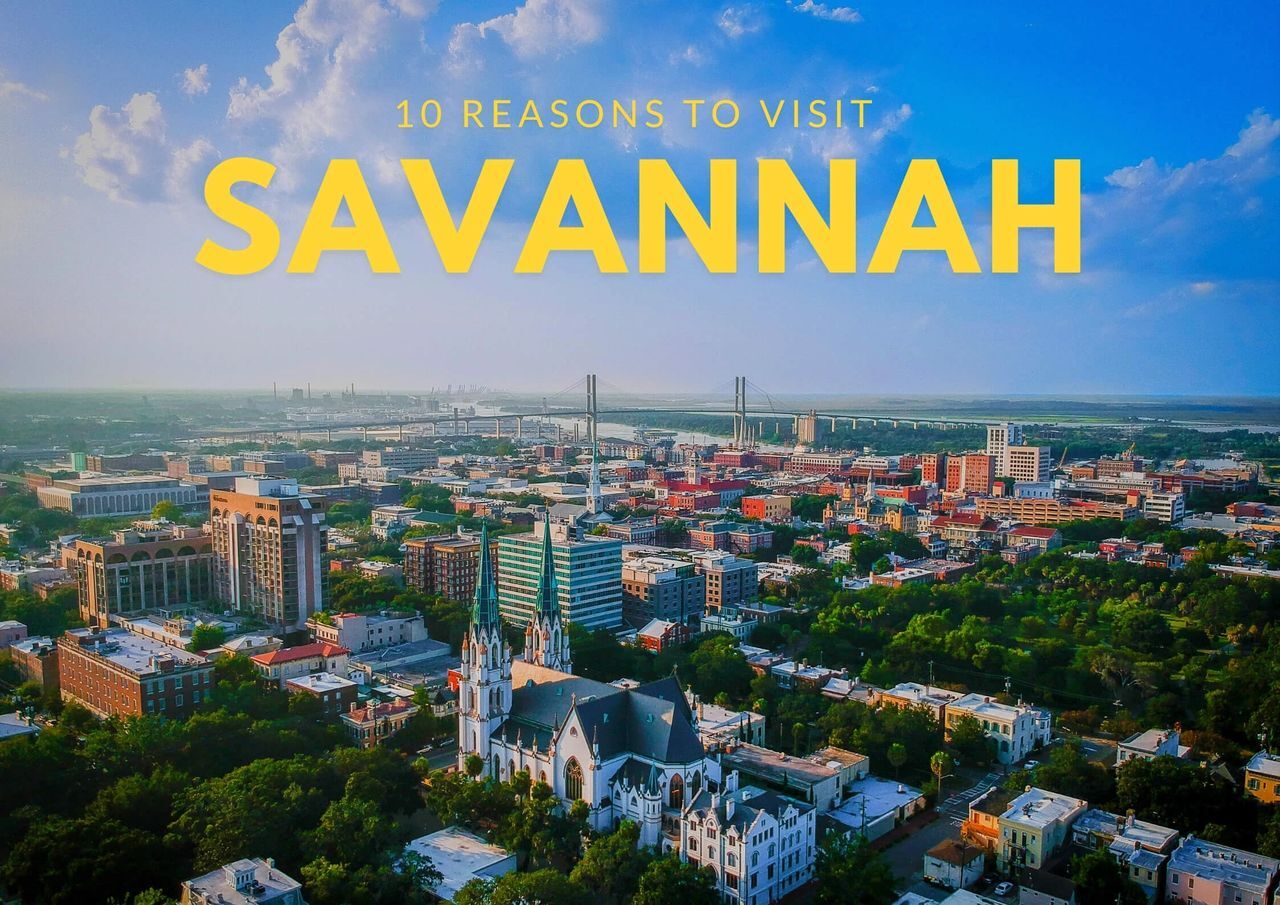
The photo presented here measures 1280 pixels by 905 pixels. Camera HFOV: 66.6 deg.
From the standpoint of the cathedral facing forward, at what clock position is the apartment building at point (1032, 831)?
The apartment building is roughly at 5 o'clock from the cathedral.

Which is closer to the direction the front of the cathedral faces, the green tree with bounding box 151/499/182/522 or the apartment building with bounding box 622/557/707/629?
the green tree

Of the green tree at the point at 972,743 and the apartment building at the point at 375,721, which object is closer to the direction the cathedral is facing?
the apartment building

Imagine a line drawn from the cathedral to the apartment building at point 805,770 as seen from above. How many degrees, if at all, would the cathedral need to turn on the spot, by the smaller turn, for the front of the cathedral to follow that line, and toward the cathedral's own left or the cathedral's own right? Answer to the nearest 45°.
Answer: approximately 135° to the cathedral's own right

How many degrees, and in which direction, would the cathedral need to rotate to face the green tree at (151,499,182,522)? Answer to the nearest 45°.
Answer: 0° — it already faces it

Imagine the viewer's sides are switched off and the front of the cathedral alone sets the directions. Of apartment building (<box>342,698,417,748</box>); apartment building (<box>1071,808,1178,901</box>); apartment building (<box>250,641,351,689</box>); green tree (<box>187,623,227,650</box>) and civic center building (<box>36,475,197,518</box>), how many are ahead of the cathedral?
4

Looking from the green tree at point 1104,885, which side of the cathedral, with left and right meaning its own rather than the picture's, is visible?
back

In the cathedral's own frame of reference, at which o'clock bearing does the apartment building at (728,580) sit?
The apartment building is roughly at 2 o'clock from the cathedral.

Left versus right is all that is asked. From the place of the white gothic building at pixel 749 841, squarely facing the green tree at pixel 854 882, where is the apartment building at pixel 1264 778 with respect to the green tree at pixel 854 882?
left

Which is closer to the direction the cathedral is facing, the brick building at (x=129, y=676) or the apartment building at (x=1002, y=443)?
the brick building

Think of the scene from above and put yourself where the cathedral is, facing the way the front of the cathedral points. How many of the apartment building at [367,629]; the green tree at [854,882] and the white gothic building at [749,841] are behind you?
2

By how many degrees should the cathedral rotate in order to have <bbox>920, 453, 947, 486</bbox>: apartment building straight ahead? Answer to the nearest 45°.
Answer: approximately 90° to its right

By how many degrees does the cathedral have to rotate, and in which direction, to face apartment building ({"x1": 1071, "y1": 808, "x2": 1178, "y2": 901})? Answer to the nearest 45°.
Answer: approximately 135° to its right

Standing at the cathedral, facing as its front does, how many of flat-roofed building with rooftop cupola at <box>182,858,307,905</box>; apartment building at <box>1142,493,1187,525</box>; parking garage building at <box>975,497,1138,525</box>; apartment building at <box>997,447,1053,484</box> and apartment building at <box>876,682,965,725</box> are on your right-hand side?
4

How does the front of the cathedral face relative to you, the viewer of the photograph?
facing away from the viewer and to the left of the viewer

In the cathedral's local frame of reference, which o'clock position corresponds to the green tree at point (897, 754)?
The green tree is roughly at 4 o'clock from the cathedral.
